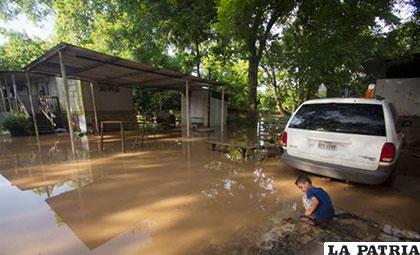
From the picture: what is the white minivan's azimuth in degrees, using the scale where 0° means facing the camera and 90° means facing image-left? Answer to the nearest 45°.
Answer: approximately 180°

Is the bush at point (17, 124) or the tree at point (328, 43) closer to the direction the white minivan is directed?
the tree

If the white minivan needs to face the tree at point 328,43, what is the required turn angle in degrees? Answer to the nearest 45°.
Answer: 0° — it already faces it

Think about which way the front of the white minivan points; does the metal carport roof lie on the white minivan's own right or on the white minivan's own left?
on the white minivan's own left

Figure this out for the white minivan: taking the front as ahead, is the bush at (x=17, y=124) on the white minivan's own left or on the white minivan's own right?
on the white minivan's own left

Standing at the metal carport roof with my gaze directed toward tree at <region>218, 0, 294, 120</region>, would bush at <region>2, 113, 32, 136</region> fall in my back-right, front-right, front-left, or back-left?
back-left
